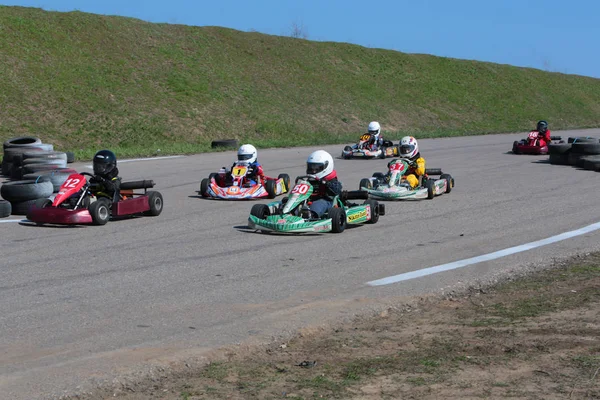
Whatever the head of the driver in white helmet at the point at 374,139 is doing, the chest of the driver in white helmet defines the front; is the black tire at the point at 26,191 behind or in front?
in front

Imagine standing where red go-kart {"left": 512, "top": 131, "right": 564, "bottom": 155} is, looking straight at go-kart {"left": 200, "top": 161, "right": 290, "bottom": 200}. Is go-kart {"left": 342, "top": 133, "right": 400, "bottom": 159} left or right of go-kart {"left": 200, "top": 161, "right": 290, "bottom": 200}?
right

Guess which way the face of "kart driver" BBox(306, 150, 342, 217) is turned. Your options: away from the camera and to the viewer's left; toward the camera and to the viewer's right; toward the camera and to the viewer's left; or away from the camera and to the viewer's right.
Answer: toward the camera and to the viewer's left

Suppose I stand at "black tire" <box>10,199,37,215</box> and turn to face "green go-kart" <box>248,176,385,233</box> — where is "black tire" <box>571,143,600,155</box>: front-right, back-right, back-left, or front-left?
front-left

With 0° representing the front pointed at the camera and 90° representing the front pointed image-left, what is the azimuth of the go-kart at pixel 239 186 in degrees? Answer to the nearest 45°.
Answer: approximately 45°

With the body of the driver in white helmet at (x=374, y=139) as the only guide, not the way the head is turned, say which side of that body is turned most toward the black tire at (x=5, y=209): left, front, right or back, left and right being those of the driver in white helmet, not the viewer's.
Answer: front

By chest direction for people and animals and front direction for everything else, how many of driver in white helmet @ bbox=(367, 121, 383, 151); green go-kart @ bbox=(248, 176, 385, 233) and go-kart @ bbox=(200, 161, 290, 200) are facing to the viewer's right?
0

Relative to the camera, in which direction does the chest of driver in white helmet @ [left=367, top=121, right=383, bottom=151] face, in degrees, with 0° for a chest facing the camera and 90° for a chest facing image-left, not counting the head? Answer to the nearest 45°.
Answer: approximately 45°

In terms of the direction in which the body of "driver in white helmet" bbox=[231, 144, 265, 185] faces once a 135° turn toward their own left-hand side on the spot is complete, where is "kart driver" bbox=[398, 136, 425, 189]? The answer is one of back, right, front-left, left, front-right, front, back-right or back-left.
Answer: front

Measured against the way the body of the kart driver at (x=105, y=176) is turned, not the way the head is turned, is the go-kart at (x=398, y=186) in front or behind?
behind
